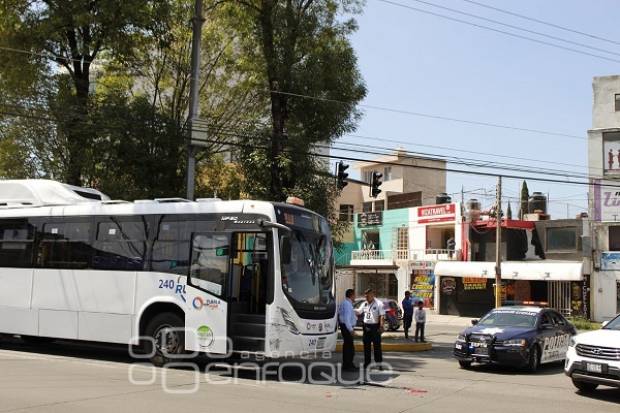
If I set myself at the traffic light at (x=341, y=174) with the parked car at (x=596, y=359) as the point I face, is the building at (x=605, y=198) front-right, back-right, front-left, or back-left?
back-left

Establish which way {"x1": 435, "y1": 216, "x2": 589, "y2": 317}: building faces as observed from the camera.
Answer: facing the viewer

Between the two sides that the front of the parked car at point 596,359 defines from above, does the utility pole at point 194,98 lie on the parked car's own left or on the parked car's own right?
on the parked car's own right

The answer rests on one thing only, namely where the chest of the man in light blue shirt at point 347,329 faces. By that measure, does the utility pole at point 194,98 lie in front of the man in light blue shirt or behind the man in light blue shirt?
behind

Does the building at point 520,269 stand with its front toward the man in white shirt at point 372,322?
yes

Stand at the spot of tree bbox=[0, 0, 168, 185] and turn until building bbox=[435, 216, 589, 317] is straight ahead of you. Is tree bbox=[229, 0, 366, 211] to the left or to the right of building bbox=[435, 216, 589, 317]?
right

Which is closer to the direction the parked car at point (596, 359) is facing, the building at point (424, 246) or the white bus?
the white bus

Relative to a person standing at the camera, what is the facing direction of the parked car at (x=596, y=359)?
facing the viewer and to the left of the viewer

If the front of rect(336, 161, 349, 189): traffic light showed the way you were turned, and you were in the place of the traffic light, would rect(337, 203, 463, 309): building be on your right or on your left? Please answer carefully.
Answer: on your left

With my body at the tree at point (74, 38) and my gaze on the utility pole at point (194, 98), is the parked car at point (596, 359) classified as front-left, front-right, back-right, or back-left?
front-right

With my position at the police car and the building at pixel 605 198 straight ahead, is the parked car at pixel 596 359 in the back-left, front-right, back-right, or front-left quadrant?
back-right

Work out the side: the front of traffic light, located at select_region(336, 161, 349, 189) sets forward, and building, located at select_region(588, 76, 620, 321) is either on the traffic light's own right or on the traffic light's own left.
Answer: on the traffic light's own left

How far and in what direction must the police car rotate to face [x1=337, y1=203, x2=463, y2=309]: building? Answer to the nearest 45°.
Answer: approximately 135° to its right

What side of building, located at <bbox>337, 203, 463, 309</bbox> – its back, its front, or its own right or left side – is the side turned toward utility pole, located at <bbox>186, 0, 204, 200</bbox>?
front

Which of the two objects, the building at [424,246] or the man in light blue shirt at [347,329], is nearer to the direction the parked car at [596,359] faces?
the man in light blue shirt
